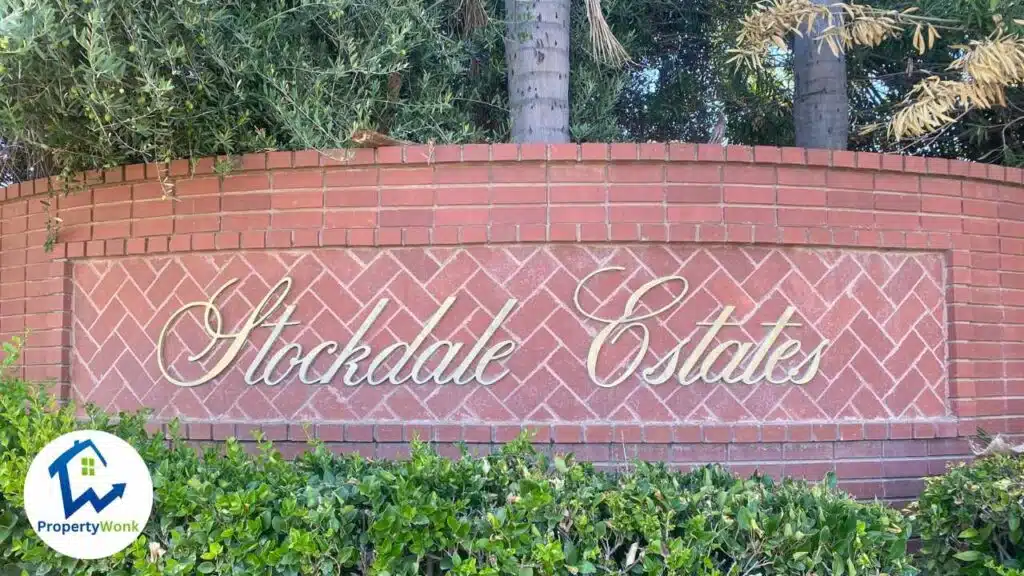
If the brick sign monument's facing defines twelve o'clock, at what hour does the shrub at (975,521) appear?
The shrub is roughly at 10 o'clock from the brick sign monument.

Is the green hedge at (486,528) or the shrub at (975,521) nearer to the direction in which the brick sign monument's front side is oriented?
the green hedge

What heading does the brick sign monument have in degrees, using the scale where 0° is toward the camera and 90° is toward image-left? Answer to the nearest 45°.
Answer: approximately 0°

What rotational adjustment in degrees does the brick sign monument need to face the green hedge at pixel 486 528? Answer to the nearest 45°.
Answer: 0° — it already faces it
